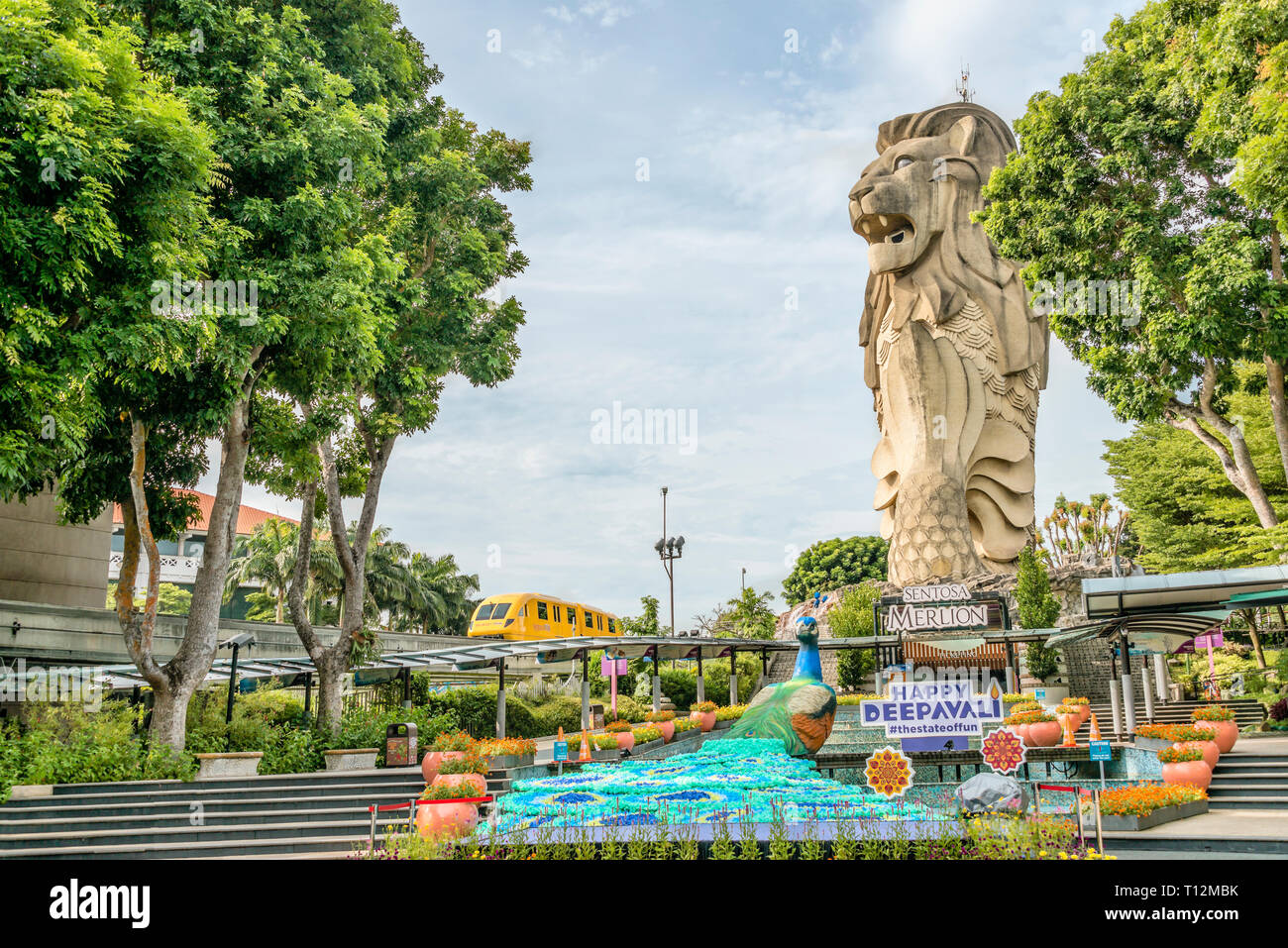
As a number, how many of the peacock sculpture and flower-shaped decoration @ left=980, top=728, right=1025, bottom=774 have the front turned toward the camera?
1

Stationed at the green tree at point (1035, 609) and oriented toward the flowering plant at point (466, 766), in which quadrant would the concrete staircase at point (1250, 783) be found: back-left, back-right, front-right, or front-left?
front-left

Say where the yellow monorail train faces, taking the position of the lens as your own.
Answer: facing the viewer and to the left of the viewer

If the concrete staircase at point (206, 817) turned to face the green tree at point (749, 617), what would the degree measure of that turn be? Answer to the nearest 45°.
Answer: approximately 135° to its left

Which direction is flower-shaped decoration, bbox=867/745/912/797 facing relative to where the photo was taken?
toward the camera

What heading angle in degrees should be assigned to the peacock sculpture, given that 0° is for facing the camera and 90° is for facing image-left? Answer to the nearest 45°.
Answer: approximately 225°

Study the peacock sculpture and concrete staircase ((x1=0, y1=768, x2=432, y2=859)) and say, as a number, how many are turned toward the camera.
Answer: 1

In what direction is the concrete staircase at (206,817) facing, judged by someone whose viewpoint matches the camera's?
facing the viewer

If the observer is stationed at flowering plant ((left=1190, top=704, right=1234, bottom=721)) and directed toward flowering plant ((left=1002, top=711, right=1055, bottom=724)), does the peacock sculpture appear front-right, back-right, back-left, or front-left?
front-left

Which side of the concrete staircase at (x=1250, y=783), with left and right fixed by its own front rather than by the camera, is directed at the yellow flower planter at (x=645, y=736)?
right

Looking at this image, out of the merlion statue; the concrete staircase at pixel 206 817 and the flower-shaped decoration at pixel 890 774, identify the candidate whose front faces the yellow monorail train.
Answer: the merlion statue

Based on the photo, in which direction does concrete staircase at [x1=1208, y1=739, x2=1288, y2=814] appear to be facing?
toward the camera
